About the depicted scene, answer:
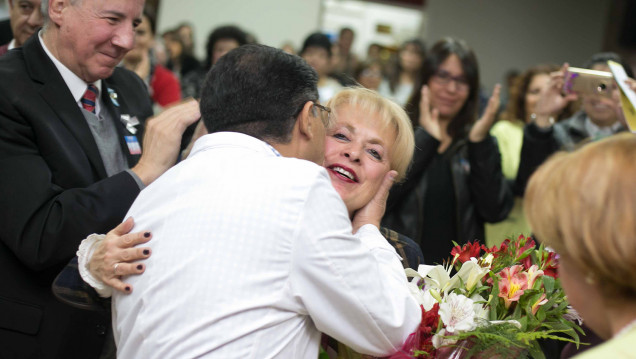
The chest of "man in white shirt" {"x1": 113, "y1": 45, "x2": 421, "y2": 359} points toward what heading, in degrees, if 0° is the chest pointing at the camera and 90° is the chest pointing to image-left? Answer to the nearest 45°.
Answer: approximately 225°

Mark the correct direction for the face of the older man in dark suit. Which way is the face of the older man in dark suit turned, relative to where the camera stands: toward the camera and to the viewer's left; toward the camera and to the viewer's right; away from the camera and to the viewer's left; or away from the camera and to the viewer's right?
toward the camera and to the viewer's right

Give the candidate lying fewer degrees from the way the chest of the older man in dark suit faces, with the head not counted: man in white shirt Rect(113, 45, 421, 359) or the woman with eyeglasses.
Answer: the man in white shirt

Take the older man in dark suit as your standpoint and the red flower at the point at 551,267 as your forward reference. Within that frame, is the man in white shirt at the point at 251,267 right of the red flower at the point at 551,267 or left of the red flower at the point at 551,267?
right

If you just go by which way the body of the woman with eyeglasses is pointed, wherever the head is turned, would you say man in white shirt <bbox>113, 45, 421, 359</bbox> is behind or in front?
in front

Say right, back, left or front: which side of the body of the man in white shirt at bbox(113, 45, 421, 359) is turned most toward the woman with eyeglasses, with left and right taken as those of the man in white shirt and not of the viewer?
front

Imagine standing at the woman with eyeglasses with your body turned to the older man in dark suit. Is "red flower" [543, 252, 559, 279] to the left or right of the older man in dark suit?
left

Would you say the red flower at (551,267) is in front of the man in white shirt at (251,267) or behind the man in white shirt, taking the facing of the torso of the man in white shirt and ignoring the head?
in front

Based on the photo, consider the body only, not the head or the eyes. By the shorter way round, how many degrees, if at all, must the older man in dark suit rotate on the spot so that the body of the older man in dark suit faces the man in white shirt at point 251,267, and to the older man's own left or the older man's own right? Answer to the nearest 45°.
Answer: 0° — they already face them

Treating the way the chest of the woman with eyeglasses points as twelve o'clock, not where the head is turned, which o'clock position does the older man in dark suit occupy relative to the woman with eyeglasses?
The older man in dark suit is roughly at 1 o'clock from the woman with eyeglasses.

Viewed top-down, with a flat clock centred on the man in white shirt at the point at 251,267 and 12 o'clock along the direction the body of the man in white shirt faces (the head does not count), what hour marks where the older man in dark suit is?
The older man in dark suit is roughly at 9 o'clock from the man in white shirt.

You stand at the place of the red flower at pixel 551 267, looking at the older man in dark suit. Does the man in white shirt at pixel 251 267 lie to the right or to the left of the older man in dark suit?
left

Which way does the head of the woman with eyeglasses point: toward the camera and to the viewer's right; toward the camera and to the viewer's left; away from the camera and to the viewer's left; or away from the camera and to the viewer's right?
toward the camera and to the viewer's left
